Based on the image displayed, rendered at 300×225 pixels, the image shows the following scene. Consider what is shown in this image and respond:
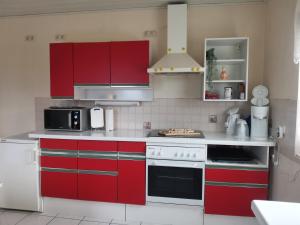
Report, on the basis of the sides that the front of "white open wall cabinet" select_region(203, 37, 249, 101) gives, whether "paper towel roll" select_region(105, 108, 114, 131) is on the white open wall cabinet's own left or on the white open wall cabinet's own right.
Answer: on the white open wall cabinet's own right

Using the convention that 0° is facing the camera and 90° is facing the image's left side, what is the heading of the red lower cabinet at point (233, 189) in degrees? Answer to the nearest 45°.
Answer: approximately 0°

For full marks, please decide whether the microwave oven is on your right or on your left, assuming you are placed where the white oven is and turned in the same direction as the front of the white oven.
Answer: on your right

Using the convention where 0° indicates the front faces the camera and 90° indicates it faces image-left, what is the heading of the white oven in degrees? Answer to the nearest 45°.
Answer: approximately 0°

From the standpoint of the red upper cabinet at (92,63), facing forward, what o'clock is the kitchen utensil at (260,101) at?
The kitchen utensil is roughly at 10 o'clock from the red upper cabinet.

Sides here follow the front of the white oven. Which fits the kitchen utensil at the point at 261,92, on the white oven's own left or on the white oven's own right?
on the white oven's own left
